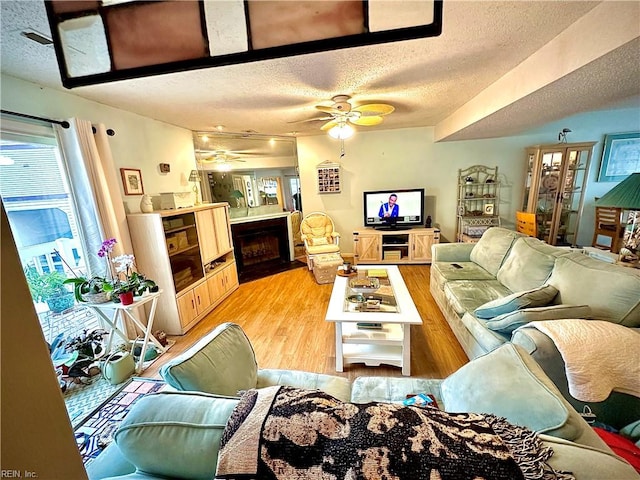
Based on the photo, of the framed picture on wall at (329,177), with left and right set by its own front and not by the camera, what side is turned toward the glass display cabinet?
left

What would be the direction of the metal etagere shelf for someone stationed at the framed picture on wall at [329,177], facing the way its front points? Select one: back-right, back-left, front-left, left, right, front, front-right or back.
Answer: left

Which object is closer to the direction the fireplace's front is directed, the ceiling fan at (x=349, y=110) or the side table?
the ceiling fan

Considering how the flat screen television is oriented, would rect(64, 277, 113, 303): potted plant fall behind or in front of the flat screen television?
in front

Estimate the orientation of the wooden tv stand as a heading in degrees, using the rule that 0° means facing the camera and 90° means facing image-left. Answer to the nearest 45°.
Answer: approximately 0°

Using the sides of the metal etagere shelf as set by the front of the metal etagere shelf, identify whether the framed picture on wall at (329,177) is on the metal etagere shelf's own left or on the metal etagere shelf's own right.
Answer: on the metal etagere shelf's own right

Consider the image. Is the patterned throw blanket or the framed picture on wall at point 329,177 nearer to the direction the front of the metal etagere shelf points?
the patterned throw blanket

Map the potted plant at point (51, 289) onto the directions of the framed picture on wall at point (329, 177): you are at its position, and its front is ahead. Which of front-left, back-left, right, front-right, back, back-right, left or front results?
front-right

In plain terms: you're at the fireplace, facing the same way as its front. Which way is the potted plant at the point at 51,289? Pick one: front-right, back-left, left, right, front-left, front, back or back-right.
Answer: right

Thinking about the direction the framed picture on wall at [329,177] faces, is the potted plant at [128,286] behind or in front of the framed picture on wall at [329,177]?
in front
